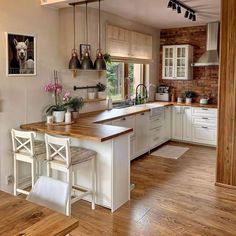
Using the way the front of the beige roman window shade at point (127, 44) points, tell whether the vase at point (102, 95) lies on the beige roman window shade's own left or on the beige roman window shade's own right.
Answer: on the beige roman window shade's own right

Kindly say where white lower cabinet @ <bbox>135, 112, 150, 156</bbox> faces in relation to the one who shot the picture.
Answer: facing the viewer and to the right of the viewer

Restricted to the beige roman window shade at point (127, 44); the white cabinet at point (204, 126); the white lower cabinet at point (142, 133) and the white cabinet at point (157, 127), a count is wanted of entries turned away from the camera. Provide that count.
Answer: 0

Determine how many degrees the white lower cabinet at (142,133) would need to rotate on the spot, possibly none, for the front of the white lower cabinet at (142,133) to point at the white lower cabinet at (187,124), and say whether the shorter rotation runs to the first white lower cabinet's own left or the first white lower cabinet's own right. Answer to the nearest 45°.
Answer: approximately 90° to the first white lower cabinet's own left

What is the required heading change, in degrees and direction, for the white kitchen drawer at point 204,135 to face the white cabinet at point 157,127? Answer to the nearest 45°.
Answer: approximately 45° to its right

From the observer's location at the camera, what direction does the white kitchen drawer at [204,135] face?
facing the viewer

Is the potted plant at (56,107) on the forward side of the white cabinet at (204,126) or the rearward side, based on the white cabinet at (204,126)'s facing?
on the forward side

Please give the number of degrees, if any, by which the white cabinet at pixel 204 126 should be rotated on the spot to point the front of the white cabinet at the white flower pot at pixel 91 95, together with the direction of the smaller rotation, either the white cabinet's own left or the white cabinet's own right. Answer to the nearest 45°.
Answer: approximately 45° to the white cabinet's own right

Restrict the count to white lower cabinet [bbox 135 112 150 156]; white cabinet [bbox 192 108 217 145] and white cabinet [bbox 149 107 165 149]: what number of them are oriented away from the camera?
0

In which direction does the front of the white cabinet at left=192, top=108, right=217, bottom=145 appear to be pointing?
toward the camera

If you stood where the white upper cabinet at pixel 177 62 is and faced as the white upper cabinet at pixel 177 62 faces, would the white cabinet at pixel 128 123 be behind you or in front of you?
in front

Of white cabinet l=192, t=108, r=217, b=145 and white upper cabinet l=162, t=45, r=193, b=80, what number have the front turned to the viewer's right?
0

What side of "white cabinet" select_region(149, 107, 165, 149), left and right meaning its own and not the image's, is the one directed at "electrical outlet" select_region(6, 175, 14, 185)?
right

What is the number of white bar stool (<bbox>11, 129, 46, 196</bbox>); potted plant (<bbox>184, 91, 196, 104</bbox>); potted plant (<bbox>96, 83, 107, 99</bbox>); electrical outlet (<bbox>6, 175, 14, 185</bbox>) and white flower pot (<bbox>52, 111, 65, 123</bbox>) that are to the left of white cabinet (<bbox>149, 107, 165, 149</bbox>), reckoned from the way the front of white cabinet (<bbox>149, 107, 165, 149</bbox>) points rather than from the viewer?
1

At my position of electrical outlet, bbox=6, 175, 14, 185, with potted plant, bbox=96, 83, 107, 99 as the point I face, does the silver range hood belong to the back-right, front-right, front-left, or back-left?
front-right
